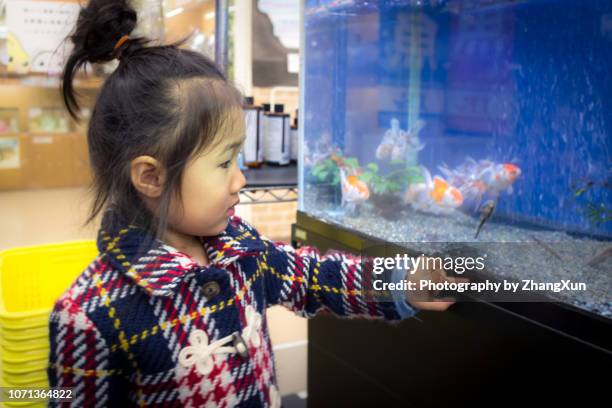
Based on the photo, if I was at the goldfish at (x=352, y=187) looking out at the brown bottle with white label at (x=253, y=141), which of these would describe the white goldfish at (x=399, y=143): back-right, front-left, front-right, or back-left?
back-right

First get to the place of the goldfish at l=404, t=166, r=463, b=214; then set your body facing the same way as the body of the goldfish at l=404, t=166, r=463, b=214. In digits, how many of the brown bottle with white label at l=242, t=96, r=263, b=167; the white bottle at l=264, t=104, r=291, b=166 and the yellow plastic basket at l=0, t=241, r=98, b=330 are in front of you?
0

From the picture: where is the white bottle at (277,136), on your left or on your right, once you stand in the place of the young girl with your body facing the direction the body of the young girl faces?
on your left

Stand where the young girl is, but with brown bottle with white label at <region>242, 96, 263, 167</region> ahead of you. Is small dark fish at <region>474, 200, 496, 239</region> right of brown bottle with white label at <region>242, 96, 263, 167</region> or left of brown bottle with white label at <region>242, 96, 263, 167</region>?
right

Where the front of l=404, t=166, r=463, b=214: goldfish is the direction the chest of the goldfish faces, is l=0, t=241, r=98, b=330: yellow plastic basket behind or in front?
behind

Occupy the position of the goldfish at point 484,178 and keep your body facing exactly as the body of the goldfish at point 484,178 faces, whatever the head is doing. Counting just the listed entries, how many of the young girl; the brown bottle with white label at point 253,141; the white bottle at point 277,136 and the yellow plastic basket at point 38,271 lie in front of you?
0

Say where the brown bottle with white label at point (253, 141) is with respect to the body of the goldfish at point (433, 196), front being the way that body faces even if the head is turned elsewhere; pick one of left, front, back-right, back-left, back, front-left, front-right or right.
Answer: back-left

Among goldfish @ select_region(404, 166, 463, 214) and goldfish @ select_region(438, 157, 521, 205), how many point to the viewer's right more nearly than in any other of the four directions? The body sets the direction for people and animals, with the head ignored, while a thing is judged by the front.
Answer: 2

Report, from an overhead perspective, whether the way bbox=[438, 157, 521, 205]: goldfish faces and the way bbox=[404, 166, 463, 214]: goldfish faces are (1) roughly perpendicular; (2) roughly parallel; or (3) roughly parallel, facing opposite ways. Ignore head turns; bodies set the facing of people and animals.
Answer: roughly parallel

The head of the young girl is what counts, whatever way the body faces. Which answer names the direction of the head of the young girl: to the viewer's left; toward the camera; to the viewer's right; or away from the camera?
to the viewer's right

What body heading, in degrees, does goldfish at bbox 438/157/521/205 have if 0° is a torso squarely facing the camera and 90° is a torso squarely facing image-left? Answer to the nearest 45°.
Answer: approximately 270°

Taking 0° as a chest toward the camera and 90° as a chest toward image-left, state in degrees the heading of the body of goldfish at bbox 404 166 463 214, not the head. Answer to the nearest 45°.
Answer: approximately 270°

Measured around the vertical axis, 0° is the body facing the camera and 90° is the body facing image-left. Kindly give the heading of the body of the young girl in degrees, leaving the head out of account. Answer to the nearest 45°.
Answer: approximately 315°

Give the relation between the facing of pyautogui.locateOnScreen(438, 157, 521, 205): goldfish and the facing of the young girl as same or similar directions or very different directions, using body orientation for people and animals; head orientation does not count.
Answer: same or similar directions
